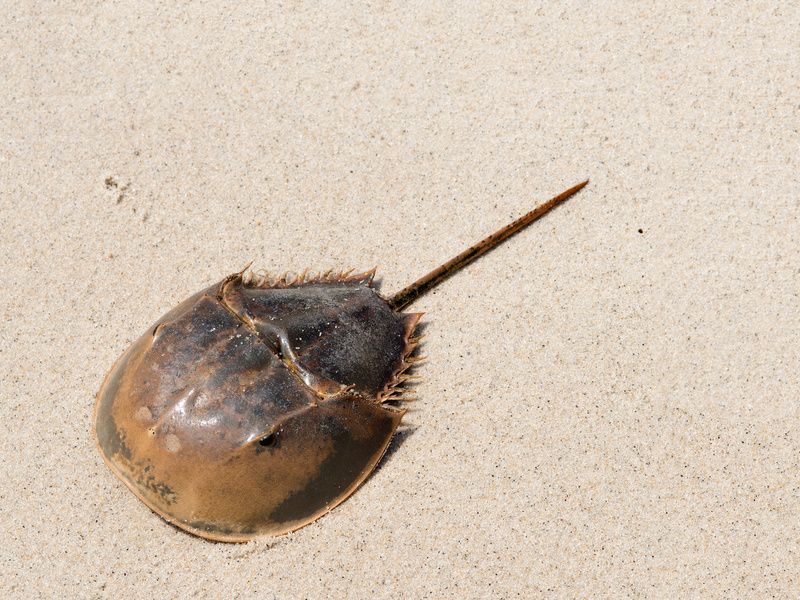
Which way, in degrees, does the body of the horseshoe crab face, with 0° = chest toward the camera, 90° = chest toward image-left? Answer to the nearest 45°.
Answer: approximately 45°
